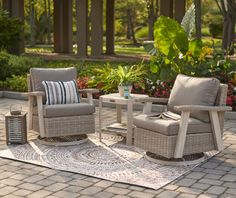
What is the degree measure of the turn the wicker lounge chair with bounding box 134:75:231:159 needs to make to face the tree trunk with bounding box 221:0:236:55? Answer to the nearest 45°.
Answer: approximately 135° to its right

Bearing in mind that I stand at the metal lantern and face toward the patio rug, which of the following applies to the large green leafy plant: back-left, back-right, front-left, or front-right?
front-left

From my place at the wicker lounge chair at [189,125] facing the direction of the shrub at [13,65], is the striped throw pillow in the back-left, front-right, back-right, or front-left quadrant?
front-left

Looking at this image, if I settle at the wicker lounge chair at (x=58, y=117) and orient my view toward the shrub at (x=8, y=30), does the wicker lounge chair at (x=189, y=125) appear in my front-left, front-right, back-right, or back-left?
back-right

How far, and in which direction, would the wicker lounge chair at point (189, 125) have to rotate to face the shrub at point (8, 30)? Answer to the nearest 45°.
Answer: approximately 90° to its right

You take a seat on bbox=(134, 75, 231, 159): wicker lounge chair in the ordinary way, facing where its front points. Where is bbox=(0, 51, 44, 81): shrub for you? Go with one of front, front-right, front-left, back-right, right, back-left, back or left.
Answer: right

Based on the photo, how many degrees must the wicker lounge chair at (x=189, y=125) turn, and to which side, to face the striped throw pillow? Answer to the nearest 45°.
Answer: approximately 90° to its right

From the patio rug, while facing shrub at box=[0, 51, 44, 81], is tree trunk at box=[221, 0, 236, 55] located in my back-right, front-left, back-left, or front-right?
front-right

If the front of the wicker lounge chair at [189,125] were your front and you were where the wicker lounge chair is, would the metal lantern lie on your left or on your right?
on your right

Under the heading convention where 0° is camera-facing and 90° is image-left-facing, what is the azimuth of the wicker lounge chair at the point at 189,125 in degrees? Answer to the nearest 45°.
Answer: approximately 45°
